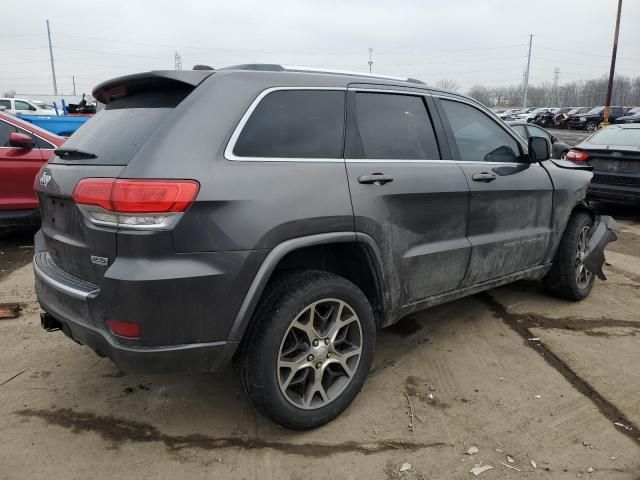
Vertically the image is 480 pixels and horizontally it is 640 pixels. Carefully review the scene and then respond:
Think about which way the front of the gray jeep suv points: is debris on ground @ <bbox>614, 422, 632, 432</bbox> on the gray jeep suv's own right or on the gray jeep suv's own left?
on the gray jeep suv's own right

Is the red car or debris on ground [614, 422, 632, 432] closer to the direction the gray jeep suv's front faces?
the debris on ground

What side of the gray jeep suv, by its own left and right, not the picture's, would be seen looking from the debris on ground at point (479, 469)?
right

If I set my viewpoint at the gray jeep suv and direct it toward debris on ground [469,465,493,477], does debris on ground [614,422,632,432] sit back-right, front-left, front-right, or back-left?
front-left

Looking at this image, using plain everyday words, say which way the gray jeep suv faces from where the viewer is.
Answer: facing away from the viewer and to the right of the viewer

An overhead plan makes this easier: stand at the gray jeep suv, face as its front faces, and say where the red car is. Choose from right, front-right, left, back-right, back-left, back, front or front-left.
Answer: left

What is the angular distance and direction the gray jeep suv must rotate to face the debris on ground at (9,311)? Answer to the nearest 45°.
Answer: approximately 90° to its left
